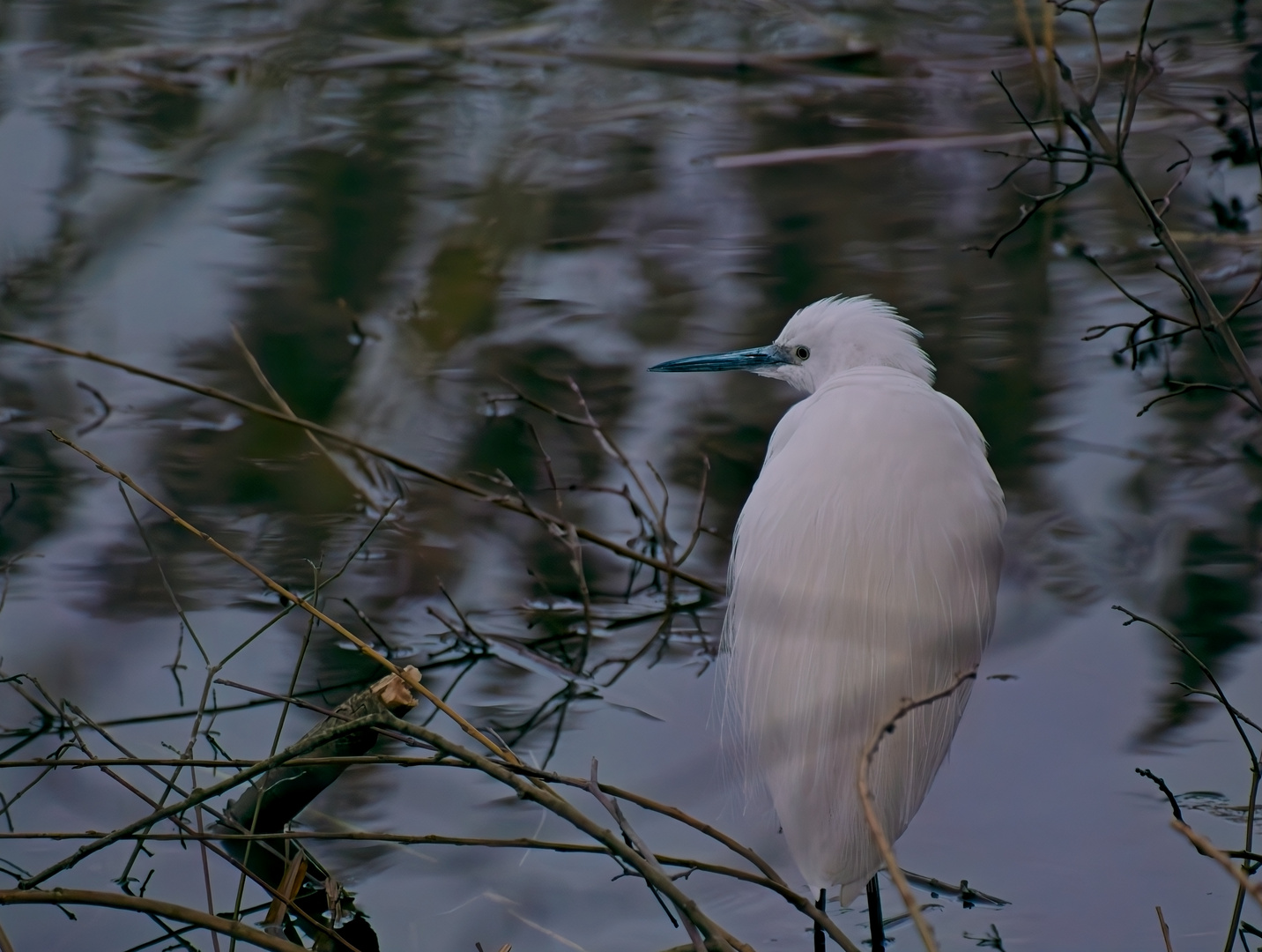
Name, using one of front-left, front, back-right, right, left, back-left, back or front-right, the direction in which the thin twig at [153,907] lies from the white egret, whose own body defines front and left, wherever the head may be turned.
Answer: back-left

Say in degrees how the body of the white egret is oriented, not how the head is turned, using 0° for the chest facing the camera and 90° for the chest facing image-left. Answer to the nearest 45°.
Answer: approximately 180°

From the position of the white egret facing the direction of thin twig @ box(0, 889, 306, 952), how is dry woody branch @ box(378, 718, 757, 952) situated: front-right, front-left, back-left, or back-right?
front-left

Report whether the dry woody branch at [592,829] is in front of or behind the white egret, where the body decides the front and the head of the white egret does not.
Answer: behind

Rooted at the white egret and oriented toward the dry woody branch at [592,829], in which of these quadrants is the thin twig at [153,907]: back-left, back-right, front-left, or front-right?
front-right
